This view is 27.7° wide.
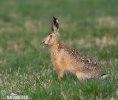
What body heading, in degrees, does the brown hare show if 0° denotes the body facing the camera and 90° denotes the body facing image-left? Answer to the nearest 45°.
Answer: approximately 90°
